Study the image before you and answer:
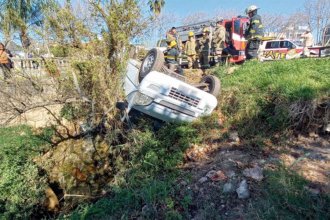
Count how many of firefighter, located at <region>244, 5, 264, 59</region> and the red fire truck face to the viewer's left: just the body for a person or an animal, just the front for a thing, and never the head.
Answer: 1

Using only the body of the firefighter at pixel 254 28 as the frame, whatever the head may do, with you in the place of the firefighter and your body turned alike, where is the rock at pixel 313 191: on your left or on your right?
on your left

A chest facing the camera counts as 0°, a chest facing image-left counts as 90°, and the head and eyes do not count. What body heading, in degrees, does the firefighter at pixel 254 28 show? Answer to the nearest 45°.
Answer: approximately 90°

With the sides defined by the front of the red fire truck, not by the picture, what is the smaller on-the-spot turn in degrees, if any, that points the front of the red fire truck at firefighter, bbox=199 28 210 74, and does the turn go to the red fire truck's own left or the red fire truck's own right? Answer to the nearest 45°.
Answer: approximately 90° to the red fire truck's own right
